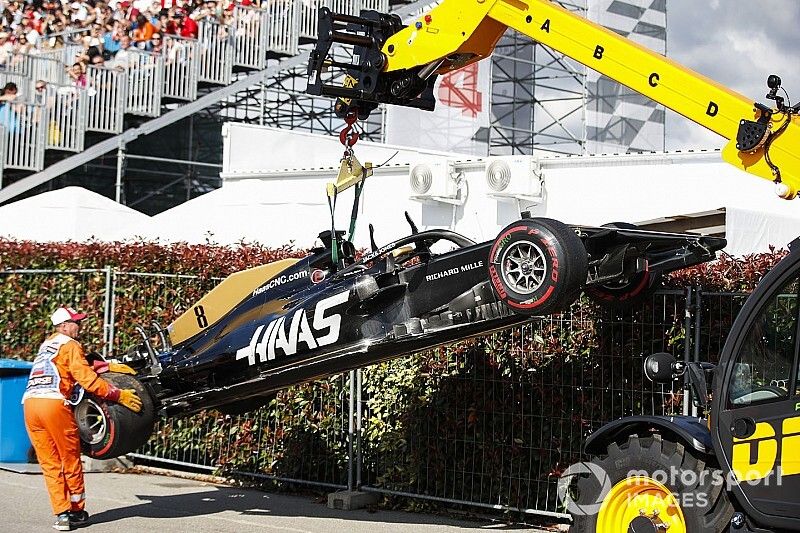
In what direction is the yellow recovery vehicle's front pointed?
to the viewer's left

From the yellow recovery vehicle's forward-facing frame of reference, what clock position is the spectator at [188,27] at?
The spectator is roughly at 2 o'clock from the yellow recovery vehicle.

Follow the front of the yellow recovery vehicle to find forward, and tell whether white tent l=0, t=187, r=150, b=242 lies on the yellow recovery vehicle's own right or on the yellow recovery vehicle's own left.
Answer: on the yellow recovery vehicle's own right

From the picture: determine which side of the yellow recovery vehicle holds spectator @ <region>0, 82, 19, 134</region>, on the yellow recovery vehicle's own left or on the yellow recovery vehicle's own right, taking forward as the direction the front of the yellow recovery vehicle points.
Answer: on the yellow recovery vehicle's own right

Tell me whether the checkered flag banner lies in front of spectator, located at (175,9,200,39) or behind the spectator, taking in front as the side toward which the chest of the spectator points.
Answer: behind

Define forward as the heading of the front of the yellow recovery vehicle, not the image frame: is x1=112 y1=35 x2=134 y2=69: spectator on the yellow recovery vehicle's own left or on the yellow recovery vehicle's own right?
on the yellow recovery vehicle's own right

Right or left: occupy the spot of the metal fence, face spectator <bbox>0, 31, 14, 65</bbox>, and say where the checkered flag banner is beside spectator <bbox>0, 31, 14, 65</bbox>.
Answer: right
